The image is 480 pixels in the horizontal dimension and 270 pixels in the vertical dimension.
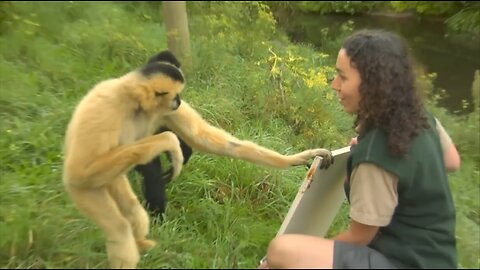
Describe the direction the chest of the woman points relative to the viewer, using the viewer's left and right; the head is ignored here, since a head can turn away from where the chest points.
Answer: facing away from the viewer and to the left of the viewer

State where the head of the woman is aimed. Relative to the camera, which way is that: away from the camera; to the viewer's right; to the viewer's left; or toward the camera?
to the viewer's left

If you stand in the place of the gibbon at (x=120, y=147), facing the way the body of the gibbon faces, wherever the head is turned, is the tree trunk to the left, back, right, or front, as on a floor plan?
left

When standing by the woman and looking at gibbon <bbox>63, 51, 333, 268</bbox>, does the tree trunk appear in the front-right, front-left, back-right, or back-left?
front-right

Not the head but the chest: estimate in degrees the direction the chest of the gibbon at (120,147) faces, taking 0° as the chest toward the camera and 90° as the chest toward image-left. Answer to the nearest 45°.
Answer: approximately 270°

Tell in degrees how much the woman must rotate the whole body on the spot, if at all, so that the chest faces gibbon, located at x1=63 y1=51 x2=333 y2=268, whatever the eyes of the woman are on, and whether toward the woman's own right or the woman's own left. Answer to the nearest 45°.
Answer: approximately 45° to the woman's own left

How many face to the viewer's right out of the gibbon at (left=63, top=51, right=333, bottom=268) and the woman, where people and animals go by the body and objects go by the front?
1

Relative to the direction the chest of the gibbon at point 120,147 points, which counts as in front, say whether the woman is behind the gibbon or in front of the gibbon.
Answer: in front
